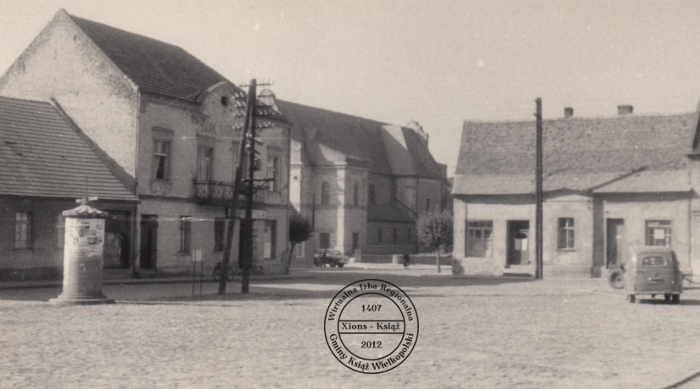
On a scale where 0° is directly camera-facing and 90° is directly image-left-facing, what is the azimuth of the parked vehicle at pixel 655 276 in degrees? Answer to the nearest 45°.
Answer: approximately 180°

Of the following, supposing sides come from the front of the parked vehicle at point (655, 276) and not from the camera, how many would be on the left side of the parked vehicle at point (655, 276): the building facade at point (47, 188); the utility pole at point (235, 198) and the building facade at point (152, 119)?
3

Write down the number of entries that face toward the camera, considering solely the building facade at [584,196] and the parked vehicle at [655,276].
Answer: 1

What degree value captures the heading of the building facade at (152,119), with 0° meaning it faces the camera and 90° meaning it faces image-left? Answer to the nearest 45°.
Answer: approximately 315°

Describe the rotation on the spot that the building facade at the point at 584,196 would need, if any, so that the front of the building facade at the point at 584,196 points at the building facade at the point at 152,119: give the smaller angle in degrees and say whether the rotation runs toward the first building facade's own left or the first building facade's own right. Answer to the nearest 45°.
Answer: approximately 45° to the first building facade's own right

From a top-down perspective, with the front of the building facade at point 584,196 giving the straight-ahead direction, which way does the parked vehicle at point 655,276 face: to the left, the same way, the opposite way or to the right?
the opposite way

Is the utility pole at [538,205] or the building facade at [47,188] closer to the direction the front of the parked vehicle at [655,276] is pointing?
the utility pole

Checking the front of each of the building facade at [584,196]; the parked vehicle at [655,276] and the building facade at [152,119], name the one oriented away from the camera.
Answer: the parked vehicle

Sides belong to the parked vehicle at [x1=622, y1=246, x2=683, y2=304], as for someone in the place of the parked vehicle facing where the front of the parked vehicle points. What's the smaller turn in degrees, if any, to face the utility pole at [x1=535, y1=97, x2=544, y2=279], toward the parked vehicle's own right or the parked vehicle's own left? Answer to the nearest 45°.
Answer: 0° — it already faces it
